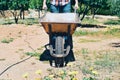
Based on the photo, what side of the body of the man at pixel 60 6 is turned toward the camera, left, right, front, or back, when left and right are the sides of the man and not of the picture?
front

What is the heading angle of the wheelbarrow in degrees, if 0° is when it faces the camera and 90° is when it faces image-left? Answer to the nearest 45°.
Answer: approximately 0°
